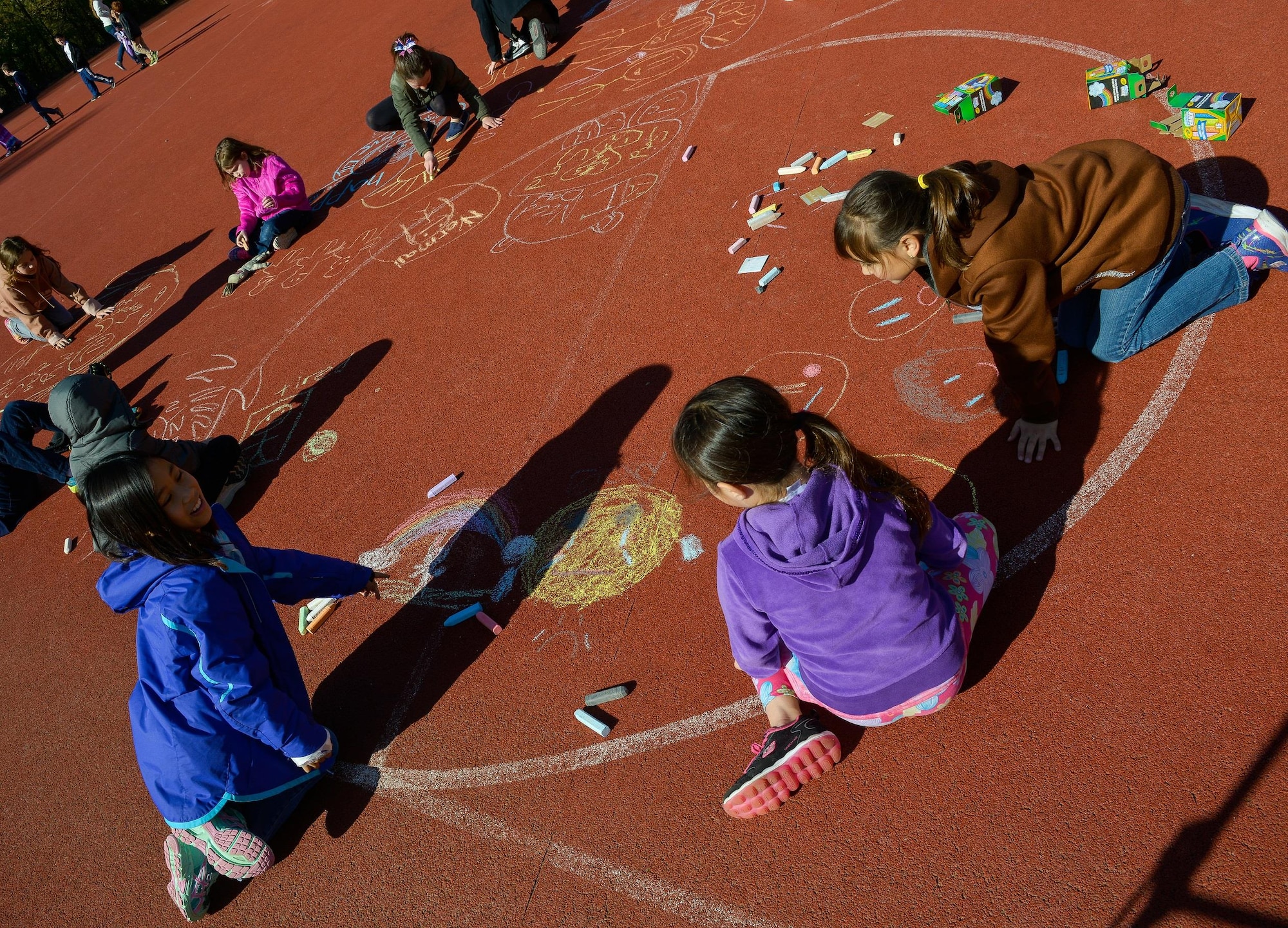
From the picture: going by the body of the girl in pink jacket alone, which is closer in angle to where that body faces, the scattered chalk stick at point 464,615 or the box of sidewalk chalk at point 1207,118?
the scattered chalk stick

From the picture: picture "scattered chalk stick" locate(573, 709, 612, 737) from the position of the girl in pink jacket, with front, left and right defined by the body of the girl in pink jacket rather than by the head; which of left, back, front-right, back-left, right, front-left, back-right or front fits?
front-left

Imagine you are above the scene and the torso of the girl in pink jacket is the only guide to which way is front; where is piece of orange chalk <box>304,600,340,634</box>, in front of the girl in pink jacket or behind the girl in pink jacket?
in front

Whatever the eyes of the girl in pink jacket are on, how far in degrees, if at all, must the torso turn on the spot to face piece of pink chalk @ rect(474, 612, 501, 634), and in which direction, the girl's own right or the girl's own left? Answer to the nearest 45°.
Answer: approximately 45° to the girl's own left

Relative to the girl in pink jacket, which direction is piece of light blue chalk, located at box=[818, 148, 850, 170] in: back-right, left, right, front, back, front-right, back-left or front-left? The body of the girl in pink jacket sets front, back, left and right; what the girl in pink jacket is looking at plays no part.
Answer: left

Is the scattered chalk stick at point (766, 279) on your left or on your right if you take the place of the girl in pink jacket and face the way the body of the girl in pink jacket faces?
on your left

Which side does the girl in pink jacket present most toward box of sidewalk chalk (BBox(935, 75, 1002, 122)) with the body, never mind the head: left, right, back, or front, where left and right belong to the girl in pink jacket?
left

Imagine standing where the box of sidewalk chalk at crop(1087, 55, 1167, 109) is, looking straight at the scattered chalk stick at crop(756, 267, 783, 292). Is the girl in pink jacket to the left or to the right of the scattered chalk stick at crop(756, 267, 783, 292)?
right

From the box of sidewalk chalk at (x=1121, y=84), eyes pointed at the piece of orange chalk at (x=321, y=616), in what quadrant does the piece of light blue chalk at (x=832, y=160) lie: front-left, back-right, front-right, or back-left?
front-right

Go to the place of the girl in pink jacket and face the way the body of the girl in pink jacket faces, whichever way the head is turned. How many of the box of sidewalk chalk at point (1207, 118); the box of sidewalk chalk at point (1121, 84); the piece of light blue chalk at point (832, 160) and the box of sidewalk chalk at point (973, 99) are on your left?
4

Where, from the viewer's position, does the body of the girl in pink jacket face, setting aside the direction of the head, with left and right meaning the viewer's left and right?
facing the viewer and to the left of the viewer

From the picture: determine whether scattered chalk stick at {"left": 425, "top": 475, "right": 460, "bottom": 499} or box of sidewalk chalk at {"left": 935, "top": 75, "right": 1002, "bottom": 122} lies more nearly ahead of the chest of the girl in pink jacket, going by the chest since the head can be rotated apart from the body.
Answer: the scattered chalk stick

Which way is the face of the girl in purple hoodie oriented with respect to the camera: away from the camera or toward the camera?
away from the camera

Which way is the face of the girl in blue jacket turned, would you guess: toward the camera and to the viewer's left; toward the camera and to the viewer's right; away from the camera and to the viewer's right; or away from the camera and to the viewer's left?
toward the camera and to the viewer's right

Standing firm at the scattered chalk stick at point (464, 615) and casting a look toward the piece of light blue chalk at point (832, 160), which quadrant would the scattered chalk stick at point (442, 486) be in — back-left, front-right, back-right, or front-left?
front-left

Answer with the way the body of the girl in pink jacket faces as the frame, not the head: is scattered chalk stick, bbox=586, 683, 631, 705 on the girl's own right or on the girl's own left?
on the girl's own left

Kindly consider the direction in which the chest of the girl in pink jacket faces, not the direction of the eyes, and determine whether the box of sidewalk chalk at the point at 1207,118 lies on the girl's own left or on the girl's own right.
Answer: on the girl's own left
